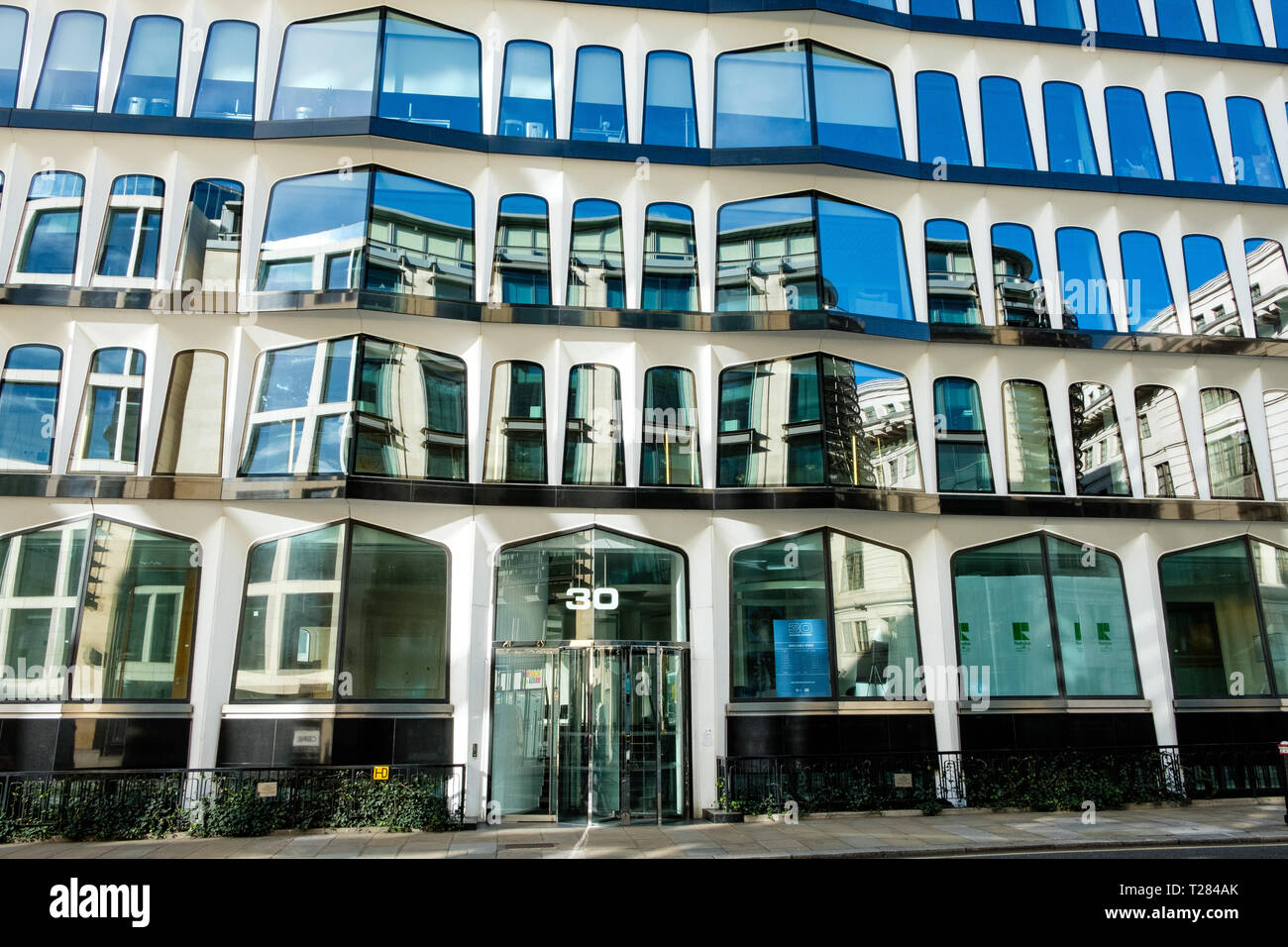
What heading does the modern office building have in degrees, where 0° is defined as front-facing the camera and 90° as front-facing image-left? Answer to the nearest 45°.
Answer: approximately 0°
